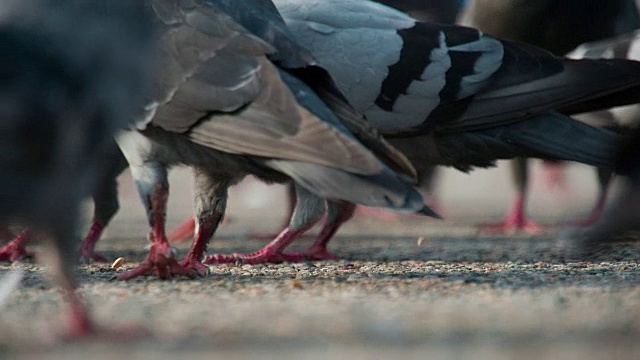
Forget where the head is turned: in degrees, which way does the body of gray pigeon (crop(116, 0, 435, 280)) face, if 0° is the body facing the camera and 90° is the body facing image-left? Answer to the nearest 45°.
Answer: approximately 90°

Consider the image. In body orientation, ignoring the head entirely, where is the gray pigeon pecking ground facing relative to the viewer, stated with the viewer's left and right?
facing to the left of the viewer

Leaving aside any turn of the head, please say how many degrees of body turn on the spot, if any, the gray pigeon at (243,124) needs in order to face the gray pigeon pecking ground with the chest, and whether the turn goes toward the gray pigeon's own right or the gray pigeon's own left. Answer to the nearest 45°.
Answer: approximately 135° to the gray pigeon's own right
